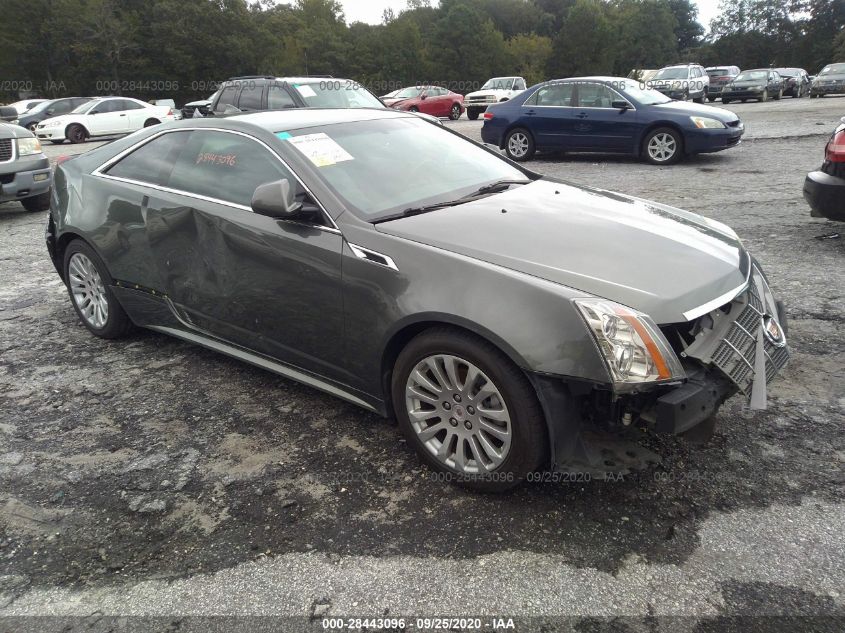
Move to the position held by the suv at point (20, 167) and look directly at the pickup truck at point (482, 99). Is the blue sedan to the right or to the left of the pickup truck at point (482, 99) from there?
right

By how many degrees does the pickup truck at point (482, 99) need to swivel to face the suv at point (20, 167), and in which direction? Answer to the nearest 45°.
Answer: approximately 45° to its left

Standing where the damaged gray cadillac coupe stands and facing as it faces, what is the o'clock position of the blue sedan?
The blue sedan is roughly at 8 o'clock from the damaged gray cadillac coupe.

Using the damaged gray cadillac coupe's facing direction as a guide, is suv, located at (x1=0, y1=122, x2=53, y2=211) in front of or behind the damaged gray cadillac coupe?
behind

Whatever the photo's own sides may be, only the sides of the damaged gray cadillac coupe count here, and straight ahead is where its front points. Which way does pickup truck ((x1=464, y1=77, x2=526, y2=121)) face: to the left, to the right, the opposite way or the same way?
to the right

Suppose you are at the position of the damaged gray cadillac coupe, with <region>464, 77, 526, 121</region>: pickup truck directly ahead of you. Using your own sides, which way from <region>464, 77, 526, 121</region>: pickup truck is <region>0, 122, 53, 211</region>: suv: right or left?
left

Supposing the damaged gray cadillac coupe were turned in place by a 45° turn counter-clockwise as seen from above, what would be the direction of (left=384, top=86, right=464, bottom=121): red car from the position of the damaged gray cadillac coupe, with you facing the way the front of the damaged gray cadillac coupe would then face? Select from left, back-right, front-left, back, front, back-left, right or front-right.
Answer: left

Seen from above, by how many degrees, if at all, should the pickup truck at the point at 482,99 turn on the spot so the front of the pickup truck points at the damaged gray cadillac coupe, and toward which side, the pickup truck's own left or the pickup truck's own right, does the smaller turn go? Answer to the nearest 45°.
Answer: approximately 45° to the pickup truck's own left

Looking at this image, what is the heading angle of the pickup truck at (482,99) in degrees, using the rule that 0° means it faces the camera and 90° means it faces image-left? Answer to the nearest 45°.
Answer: approximately 45°

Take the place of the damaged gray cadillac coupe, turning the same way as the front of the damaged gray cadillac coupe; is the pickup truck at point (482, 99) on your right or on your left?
on your left
